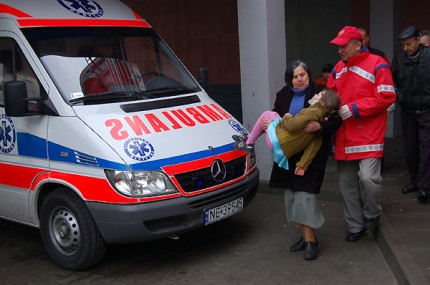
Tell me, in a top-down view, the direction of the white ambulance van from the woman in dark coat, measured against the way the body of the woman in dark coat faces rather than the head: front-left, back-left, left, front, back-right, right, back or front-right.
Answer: right

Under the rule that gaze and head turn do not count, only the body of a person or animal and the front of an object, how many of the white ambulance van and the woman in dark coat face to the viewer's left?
0

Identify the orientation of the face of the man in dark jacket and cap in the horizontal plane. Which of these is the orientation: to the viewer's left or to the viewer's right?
to the viewer's left

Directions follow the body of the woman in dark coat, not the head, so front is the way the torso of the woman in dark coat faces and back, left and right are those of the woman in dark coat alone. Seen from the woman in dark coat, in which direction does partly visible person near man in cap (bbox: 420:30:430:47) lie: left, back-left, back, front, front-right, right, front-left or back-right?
back-left

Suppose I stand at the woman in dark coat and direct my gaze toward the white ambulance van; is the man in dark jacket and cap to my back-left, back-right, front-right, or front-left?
back-right

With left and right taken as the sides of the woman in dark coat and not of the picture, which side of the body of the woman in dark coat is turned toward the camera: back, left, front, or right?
front

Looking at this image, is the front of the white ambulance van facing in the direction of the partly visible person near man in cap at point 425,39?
no

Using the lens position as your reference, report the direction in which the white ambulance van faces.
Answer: facing the viewer and to the right of the viewer

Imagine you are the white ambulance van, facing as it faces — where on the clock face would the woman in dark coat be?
The woman in dark coat is roughly at 11 o'clock from the white ambulance van.

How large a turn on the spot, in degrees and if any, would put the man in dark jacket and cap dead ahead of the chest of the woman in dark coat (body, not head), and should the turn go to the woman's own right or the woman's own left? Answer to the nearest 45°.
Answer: approximately 135° to the woman's own left

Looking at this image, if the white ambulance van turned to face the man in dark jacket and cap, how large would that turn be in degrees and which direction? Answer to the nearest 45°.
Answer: approximately 45° to its left

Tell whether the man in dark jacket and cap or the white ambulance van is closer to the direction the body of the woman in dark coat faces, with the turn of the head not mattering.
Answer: the white ambulance van
